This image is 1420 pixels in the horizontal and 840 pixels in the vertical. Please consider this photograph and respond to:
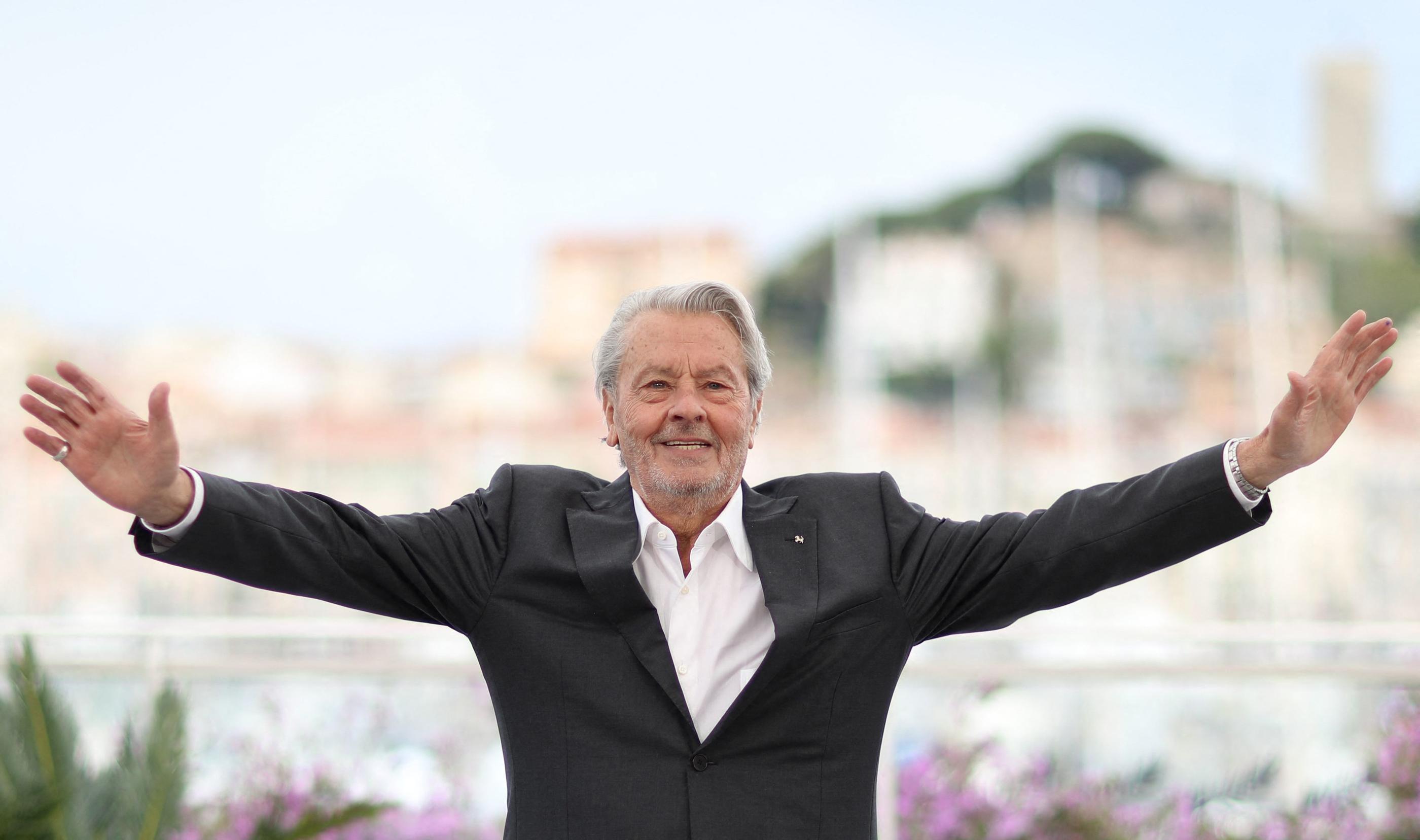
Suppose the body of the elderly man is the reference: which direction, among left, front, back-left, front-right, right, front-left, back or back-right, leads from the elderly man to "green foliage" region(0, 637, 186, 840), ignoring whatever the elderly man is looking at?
back-right

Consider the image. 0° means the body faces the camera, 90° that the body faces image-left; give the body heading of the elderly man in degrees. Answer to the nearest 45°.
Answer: approximately 0°
